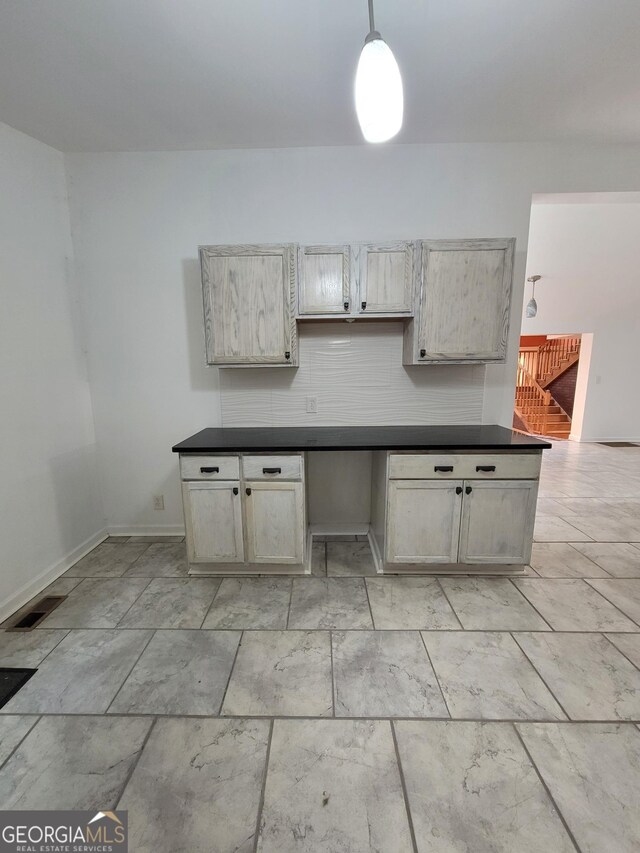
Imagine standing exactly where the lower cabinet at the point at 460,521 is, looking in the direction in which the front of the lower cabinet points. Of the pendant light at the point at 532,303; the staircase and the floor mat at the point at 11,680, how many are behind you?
2

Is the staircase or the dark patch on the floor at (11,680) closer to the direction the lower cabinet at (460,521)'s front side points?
the dark patch on the floor

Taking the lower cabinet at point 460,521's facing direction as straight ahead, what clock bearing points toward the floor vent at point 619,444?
The floor vent is roughly at 7 o'clock from the lower cabinet.

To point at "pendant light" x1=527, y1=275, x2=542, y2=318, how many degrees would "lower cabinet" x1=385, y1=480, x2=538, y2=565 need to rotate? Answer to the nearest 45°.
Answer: approximately 180°

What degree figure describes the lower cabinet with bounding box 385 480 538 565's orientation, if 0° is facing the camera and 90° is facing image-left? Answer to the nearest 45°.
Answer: approximately 0°

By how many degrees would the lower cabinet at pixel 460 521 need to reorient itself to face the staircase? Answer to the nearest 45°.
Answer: approximately 180°

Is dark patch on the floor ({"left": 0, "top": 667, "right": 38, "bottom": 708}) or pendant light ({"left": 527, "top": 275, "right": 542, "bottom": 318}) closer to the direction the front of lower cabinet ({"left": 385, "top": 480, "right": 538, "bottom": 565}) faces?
the dark patch on the floor
